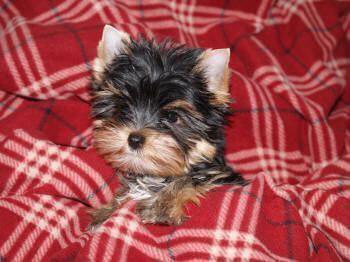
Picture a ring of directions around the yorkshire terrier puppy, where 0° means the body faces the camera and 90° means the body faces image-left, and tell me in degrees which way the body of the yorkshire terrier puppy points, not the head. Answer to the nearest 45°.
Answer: approximately 45°
